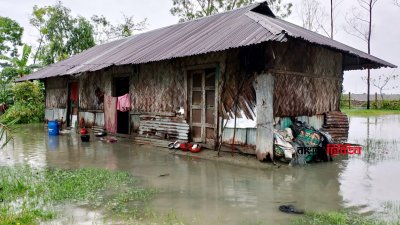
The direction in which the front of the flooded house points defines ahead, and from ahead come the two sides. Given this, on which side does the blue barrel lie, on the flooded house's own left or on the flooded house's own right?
on the flooded house's own right

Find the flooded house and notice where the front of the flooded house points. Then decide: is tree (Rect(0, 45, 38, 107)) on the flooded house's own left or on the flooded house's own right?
on the flooded house's own right

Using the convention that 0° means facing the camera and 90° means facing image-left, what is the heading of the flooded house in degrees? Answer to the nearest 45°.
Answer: approximately 45°
